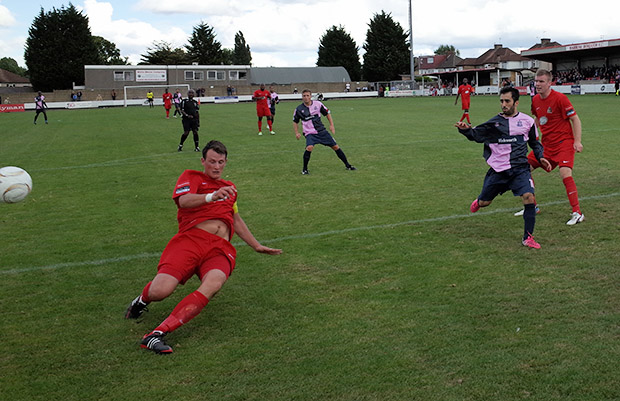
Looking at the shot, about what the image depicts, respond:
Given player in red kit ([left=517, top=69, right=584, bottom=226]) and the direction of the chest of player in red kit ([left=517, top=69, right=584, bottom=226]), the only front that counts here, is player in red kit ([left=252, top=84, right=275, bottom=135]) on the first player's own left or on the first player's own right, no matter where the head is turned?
on the first player's own right

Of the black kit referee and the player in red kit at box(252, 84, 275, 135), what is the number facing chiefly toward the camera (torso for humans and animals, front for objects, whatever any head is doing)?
2

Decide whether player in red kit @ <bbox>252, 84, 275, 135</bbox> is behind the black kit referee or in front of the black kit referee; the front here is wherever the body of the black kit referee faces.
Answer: behind

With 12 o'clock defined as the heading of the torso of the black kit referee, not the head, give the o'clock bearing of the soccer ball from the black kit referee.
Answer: The soccer ball is roughly at 12 o'clock from the black kit referee.
